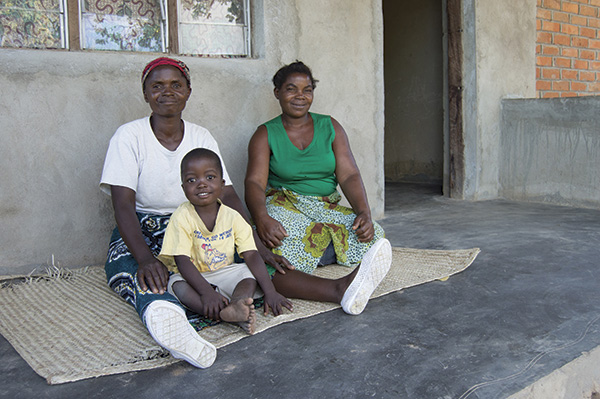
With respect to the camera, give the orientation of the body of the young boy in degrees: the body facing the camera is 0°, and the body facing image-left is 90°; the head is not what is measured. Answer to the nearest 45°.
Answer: approximately 0°

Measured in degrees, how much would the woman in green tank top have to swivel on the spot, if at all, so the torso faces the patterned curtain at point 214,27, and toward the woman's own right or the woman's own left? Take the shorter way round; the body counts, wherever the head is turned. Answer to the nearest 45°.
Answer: approximately 135° to the woman's own right

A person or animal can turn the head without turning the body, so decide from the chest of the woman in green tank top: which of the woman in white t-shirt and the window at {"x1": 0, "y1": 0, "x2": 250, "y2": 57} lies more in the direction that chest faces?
the woman in white t-shirt

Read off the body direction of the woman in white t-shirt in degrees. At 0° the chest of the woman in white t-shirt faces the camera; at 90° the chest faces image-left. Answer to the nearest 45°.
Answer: approximately 0°

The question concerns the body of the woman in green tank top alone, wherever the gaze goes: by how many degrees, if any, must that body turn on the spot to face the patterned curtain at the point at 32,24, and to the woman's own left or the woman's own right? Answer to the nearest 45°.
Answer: approximately 90° to the woman's own right
